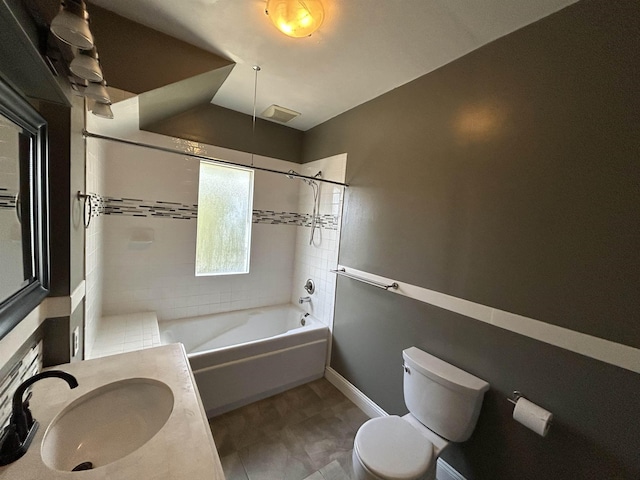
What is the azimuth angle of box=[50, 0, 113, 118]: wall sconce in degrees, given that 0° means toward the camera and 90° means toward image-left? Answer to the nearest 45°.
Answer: approximately 270°

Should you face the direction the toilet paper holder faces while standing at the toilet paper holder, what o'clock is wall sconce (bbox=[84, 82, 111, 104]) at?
The wall sconce is roughly at 12 o'clock from the toilet paper holder.

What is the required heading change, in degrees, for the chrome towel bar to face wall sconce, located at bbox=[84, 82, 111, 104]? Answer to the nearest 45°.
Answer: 0° — it already faces it

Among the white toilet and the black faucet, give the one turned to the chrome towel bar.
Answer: the black faucet

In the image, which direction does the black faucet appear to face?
to the viewer's right

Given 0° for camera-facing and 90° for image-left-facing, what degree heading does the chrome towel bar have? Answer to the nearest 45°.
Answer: approximately 45°

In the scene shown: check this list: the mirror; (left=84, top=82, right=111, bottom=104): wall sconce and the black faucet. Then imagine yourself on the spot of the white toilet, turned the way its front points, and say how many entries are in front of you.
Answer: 3

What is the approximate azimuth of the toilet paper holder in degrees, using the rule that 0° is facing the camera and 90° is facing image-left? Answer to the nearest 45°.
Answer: approximately 45°
